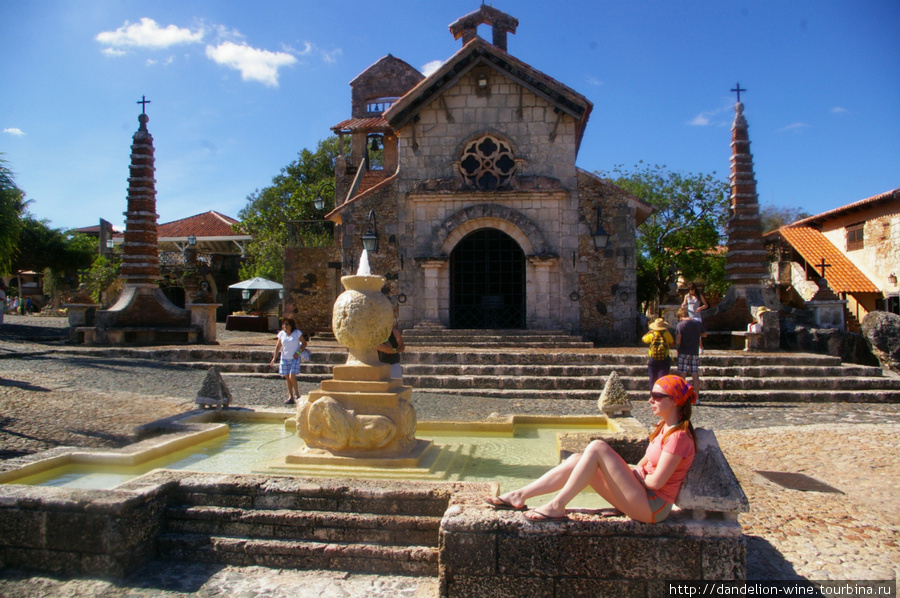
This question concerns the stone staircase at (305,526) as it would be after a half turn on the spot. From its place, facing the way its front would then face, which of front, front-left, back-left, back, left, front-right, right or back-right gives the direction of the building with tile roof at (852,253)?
front-right

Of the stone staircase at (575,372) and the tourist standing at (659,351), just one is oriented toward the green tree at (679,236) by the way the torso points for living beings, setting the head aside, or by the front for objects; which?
the tourist standing

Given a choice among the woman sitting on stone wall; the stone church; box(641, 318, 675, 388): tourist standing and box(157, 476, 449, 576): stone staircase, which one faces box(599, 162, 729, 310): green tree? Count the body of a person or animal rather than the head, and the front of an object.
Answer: the tourist standing

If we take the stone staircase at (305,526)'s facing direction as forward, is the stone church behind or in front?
behind

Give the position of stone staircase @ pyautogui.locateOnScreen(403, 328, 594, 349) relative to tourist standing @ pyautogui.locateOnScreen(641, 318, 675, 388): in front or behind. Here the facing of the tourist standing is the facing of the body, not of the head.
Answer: in front

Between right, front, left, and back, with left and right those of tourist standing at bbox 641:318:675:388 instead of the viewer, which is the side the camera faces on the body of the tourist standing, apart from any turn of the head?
back

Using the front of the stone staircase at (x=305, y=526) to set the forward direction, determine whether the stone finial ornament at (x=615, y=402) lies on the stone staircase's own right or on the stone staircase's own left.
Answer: on the stone staircase's own left

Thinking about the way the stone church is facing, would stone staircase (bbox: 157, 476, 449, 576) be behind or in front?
in front

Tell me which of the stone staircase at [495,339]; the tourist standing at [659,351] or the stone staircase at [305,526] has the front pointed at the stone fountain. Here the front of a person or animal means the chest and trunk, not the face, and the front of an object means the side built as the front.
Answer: the stone staircase at [495,339]

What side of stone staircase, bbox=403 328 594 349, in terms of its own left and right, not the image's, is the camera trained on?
front

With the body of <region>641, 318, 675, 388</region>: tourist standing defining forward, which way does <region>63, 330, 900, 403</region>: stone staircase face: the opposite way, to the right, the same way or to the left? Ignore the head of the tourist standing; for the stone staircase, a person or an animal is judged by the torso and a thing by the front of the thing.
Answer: the opposite way

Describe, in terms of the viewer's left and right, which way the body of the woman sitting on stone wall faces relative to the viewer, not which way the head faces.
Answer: facing to the left of the viewer

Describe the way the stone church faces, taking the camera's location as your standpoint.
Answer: facing the viewer
